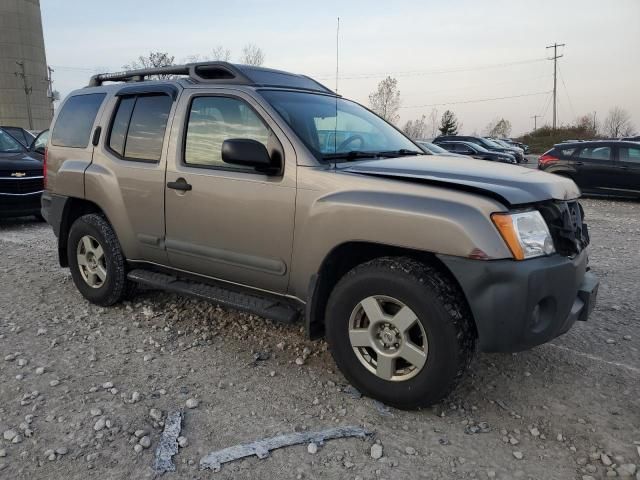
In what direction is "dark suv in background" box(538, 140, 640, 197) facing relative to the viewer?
to the viewer's right
